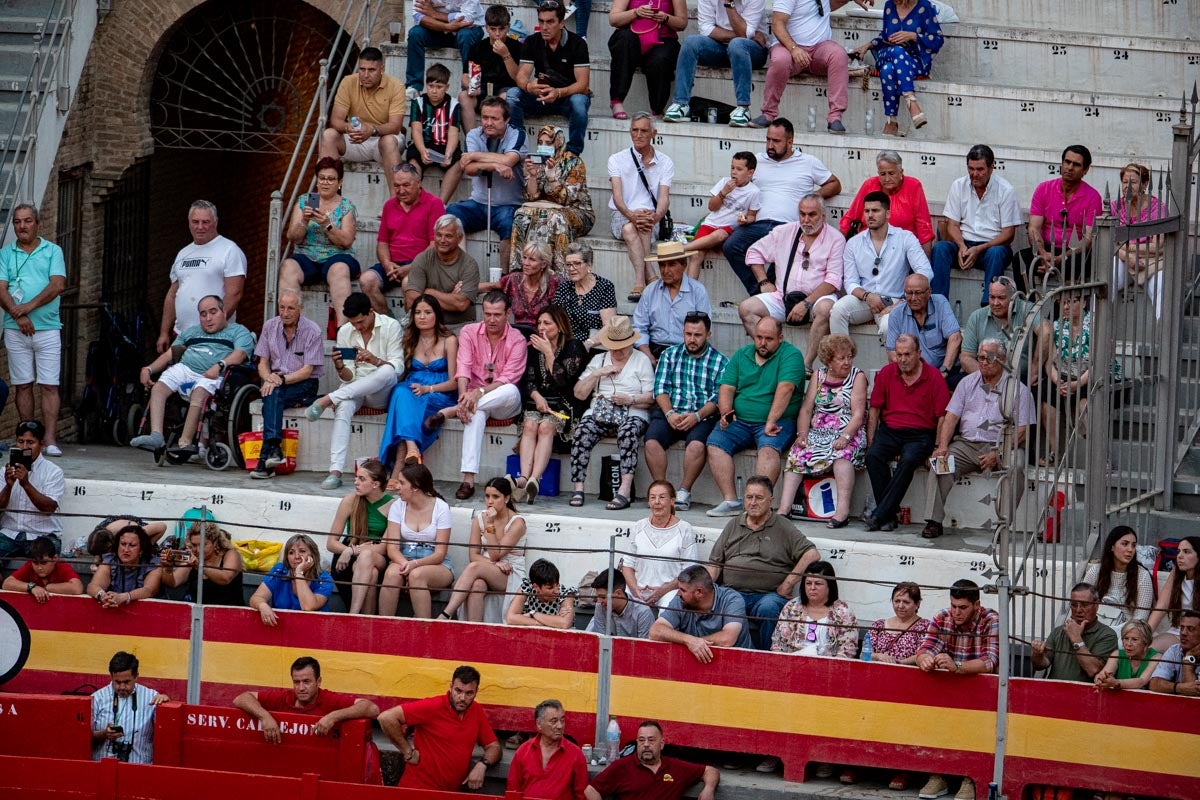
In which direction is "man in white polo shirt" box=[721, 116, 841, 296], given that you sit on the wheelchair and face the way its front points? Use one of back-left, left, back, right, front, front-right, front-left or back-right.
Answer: back-left

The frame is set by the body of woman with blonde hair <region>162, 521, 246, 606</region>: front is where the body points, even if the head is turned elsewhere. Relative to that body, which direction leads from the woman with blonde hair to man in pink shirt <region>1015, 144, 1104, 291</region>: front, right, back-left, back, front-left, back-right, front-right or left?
back-left

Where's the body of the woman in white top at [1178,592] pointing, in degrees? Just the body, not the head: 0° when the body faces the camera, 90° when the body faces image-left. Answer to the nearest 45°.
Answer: approximately 45°

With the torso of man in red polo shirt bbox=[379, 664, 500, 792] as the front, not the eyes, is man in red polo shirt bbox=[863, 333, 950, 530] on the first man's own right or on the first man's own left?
on the first man's own left

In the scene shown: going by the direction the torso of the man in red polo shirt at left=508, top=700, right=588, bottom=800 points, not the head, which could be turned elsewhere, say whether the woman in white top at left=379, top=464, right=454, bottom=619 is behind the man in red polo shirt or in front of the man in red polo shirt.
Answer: behind

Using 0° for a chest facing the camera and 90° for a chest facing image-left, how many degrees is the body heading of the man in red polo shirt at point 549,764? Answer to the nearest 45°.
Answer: approximately 0°

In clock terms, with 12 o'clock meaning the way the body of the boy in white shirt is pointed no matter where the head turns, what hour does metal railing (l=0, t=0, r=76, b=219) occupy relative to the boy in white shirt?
The metal railing is roughly at 2 o'clock from the boy in white shirt.

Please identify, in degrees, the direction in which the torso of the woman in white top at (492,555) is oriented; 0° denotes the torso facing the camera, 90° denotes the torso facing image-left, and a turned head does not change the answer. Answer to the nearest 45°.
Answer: approximately 45°

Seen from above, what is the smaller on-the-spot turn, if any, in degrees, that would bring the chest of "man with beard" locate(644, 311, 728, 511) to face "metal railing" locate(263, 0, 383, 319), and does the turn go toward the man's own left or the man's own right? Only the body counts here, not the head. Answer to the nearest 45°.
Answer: approximately 135° to the man's own right

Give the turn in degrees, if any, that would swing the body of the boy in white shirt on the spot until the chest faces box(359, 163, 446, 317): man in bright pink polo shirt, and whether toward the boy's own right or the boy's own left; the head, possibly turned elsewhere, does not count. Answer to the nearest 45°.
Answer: approximately 45° to the boy's own right

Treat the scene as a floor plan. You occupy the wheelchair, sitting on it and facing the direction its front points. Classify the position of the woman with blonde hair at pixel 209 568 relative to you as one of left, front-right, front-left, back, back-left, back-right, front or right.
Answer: front-left
